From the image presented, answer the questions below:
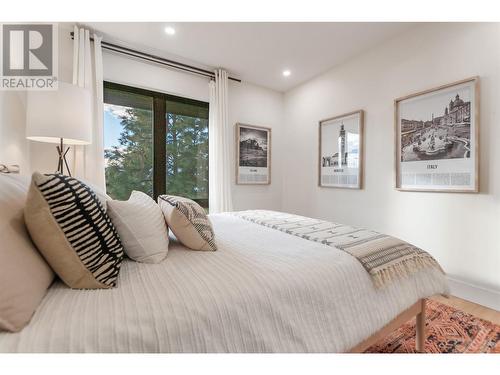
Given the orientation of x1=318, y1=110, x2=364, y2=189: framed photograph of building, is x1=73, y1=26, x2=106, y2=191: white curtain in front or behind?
in front

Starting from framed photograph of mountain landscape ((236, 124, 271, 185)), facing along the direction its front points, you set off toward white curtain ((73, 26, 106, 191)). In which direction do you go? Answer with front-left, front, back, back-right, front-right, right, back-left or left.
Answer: right

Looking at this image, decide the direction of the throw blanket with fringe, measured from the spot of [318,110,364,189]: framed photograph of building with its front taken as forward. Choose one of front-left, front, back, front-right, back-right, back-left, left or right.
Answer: front-left

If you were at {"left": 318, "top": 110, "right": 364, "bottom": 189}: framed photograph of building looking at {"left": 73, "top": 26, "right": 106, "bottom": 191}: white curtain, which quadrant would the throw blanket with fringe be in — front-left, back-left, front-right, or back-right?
front-left

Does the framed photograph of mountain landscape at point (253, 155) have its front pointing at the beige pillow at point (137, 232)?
no

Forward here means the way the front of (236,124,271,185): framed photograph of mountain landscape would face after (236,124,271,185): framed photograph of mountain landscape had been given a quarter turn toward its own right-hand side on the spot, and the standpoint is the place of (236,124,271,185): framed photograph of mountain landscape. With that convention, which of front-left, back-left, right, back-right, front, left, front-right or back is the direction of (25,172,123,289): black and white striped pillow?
front-left

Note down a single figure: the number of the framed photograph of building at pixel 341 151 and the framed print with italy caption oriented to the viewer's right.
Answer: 0

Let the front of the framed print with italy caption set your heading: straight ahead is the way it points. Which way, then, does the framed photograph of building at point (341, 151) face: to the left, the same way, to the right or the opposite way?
the same way

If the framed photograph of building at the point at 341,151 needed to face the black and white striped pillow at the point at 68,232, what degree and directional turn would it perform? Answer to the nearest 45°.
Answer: approximately 45° to its left

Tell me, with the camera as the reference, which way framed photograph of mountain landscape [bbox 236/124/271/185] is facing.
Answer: facing the viewer and to the right of the viewer

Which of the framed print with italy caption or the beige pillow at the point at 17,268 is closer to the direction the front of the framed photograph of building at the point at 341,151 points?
the beige pillow

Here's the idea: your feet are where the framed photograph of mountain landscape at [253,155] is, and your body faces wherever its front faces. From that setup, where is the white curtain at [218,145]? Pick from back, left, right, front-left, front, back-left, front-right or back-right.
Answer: right

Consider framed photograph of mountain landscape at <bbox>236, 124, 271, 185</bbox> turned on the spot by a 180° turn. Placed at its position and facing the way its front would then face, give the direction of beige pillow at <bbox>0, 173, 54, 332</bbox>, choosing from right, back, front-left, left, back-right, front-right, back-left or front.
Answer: back-left

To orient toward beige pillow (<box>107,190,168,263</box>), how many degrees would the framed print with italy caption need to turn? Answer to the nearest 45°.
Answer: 0° — it already faces it

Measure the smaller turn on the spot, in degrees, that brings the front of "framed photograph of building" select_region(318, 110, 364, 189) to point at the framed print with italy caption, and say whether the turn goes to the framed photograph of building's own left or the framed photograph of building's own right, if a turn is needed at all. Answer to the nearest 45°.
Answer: approximately 90° to the framed photograph of building's own left

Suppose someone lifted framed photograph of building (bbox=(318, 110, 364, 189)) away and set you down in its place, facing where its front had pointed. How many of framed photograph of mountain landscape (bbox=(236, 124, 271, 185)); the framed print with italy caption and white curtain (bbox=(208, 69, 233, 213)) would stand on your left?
1

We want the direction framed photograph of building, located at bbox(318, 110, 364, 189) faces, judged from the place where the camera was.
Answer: facing the viewer and to the left of the viewer

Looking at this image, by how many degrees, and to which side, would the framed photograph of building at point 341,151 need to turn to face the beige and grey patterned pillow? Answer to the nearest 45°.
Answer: approximately 45° to its left

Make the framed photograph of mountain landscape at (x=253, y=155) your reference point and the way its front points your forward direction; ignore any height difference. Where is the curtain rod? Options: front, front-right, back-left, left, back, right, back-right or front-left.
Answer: right

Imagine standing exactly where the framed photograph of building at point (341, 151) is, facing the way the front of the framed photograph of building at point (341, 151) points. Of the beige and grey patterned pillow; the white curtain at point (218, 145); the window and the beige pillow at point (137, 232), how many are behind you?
0
